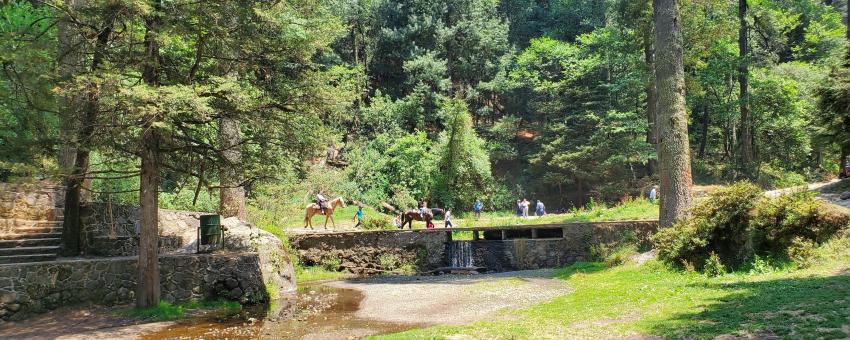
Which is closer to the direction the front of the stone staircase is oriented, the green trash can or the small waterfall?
the green trash can

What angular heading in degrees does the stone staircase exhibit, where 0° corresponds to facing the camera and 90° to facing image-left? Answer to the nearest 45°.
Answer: approximately 0°

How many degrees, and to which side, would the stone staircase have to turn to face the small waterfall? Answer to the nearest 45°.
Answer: approximately 90° to its left

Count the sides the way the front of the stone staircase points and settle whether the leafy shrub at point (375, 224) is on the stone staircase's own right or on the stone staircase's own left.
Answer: on the stone staircase's own left

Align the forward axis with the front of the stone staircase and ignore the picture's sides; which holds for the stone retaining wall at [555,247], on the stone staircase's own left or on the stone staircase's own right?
on the stone staircase's own left

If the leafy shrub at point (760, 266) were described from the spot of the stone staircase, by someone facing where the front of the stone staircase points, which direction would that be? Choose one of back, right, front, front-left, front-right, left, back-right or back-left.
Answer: front-left

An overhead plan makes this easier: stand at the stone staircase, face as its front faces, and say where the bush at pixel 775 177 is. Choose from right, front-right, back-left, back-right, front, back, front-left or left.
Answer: left

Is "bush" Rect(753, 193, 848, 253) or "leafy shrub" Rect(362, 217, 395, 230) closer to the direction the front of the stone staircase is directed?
the bush

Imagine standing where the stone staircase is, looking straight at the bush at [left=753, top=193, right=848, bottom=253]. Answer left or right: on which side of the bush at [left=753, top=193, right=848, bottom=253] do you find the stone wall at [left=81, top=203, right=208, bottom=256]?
left

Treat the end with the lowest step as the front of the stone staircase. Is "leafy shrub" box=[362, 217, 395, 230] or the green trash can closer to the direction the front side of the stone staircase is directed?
the green trash can
